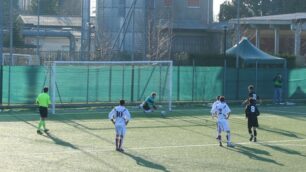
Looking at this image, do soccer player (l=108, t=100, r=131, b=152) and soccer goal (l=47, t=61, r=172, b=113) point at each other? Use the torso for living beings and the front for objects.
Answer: yes

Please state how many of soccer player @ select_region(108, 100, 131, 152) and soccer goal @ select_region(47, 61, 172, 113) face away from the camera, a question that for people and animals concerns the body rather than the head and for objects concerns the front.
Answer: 1

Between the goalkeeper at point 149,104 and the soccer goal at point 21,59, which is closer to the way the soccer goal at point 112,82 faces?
the goalkeeper

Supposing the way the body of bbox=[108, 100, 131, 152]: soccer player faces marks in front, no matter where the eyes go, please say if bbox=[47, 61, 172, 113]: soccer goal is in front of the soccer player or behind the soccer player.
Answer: in front

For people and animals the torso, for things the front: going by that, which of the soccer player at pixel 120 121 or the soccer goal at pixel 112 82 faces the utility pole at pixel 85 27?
the soccer player

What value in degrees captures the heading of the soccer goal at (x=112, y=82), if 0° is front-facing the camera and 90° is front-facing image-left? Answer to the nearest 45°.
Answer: approximately 0°

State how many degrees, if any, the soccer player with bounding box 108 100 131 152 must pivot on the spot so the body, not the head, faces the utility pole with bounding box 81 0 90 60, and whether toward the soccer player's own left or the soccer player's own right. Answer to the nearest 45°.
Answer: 0° — they already face it

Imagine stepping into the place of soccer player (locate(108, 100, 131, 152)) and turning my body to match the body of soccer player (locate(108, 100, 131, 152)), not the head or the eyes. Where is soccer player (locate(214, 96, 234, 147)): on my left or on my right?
on my right

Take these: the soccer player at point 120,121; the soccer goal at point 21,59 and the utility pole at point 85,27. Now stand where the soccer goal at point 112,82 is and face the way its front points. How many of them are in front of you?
1

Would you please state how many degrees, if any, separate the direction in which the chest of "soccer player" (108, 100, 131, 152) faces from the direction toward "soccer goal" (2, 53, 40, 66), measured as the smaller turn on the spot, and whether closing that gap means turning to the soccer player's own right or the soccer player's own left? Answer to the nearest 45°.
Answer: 0° — they already face it

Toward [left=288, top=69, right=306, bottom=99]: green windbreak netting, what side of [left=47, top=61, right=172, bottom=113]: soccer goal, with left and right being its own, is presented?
left

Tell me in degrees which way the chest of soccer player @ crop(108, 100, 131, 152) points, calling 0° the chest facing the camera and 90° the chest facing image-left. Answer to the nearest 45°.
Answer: approximately 180°

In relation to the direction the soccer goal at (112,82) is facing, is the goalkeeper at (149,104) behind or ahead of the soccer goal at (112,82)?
ahead
